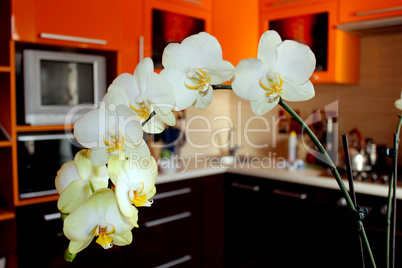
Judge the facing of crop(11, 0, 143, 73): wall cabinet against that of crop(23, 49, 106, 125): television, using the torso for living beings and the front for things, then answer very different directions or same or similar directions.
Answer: same or similar directions

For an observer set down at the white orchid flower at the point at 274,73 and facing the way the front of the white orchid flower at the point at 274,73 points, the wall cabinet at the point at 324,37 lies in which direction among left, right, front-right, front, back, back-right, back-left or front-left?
back

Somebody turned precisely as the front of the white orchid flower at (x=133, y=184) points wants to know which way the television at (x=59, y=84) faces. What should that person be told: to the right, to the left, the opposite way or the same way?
the same way

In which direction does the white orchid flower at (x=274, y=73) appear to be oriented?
toward the camera

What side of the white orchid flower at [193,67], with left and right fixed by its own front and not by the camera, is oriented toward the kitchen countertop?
back

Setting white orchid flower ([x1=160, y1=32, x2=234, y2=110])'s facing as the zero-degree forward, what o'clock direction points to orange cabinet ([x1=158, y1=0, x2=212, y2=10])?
The orange cabinet is roughly at 6 o'clock from the white orchid flower.

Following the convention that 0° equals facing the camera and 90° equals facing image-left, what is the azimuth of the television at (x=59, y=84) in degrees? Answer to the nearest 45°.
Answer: approximately 315°

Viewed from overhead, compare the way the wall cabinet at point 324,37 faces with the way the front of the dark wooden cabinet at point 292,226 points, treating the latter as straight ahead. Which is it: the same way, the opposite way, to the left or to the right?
the same way

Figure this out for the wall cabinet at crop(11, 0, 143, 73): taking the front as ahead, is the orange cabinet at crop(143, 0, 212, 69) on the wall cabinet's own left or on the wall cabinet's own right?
on the wall cabinet's own left

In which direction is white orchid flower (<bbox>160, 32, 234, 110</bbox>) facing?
toward the camera

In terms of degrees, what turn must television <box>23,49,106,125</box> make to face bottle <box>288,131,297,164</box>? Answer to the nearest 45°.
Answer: approximately 45° to its left

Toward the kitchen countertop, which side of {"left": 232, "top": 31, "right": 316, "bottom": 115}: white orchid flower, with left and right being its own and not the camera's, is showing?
back
